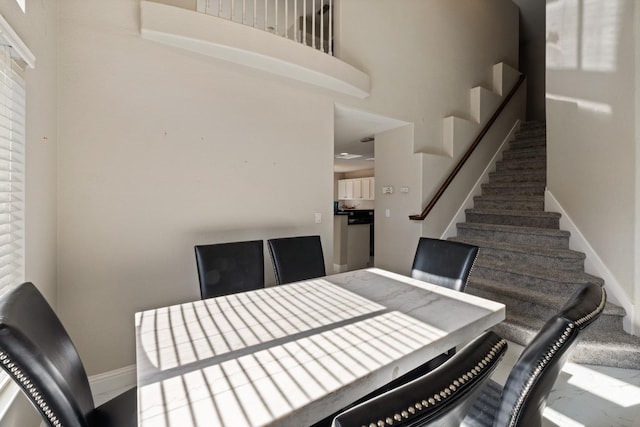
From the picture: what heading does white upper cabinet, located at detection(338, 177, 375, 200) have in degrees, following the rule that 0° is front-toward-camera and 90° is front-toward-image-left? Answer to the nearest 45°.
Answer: approximately 0°

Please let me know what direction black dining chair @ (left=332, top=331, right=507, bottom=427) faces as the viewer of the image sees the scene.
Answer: facing away from the viewer and to the left of the viewer

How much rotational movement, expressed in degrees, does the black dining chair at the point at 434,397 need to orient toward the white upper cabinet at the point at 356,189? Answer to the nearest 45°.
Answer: approximately 45° to its right

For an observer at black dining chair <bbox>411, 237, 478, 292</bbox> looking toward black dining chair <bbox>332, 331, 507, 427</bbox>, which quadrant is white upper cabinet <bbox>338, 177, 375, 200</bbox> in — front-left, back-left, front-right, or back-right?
back-right

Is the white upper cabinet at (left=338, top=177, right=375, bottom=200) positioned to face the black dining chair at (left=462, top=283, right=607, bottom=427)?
yes

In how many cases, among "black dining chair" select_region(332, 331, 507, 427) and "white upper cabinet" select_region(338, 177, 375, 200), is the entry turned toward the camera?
1

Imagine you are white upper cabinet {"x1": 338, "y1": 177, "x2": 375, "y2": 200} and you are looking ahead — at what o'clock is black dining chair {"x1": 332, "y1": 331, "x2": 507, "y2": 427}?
The black dining chair is roughly at 12 o'clock from the white upper cabinet.

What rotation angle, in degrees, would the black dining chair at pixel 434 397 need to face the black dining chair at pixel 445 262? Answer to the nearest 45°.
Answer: approximately 45° to its right
